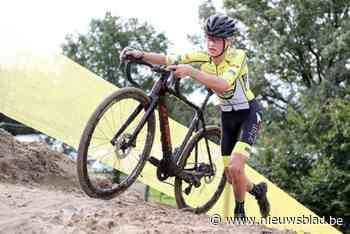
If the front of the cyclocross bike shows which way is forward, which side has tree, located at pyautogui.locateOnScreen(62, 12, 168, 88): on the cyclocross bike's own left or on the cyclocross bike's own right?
on the cyclocross bike's own right

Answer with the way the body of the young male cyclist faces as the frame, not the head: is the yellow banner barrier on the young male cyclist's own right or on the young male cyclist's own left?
on the young male cyclist's own right

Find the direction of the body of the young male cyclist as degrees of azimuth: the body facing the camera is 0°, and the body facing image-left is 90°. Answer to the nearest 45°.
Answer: approximately 45°

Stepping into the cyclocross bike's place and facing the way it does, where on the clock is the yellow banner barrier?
The yellow banner barrier is roughly at 3 o'clock from the cyclocross bike.

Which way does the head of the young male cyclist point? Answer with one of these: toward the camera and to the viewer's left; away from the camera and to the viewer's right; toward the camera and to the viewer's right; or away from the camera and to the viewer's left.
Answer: toward the camera and to the viewer's left
